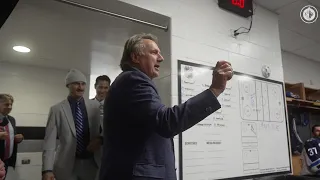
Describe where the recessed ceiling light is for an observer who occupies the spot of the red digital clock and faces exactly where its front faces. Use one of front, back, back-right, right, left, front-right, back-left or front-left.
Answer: front-right
